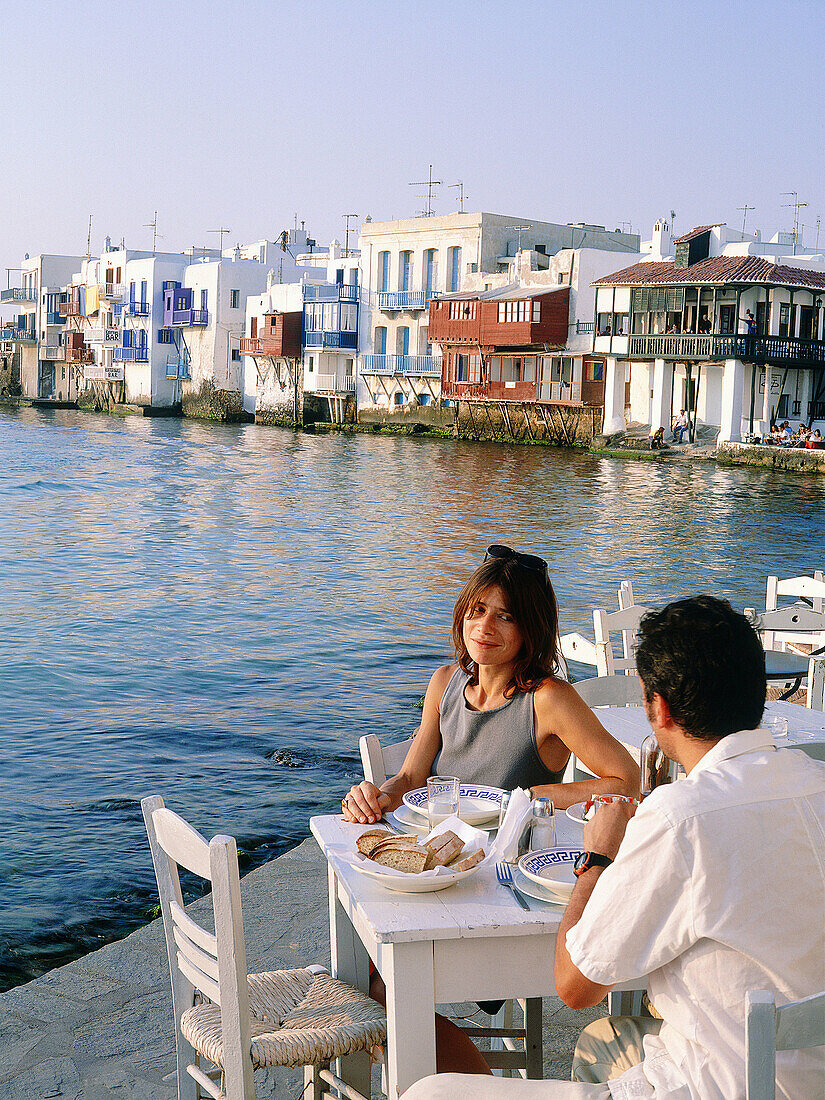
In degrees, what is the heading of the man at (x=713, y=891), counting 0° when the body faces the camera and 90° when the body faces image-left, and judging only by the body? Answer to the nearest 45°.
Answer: approximately 135°

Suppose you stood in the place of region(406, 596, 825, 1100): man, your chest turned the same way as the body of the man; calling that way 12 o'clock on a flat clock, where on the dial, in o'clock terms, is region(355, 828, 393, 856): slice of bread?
The slice of bread is roughly at 12 o'clock from the man.

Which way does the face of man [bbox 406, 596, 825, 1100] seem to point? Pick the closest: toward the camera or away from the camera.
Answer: away from the camera

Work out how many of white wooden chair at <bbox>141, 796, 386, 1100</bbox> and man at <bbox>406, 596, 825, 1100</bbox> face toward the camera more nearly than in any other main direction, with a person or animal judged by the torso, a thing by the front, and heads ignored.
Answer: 0

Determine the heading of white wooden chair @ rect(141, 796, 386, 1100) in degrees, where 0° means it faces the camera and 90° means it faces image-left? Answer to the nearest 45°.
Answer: approximately 225°

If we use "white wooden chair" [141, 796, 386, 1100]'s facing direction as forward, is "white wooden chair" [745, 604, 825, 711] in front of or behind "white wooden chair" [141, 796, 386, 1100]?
in front

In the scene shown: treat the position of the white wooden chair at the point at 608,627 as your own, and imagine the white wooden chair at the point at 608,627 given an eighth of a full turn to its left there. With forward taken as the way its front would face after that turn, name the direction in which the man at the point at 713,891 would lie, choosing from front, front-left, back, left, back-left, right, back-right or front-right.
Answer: right

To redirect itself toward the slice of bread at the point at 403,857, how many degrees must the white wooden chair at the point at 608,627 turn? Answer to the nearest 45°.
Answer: approximately 45° to its right

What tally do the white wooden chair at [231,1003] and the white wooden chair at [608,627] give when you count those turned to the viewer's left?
0

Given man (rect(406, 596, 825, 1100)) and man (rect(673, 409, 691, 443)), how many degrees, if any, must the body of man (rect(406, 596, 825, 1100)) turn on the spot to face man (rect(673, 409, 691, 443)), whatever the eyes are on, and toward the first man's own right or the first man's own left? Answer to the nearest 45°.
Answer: approximately 45° to the first man's own right

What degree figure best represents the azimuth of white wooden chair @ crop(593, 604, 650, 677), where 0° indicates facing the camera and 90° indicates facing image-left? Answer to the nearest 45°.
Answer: approximately 315°

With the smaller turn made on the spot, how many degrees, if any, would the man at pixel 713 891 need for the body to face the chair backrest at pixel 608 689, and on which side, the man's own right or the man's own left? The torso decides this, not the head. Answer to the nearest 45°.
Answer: approximately 45° to the man's own right

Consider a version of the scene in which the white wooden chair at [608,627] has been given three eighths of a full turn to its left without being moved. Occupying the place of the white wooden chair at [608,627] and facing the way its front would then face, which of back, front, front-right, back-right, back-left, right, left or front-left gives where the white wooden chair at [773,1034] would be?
back
